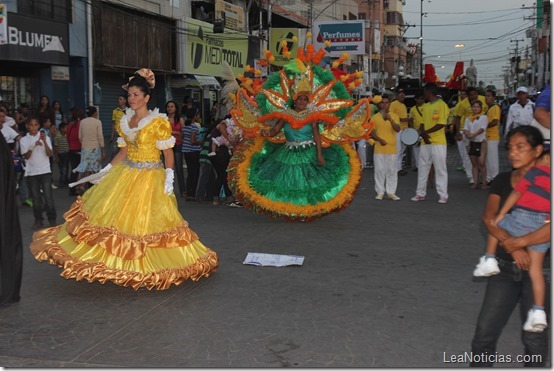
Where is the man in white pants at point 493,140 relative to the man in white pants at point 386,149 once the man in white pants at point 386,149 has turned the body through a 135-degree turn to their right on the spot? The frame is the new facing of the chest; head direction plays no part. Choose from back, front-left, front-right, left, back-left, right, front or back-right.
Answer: right

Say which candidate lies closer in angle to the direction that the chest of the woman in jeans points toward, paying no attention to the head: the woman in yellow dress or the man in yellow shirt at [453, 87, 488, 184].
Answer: the woman in yellow dress

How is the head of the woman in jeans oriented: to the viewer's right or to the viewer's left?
to the viewer's left

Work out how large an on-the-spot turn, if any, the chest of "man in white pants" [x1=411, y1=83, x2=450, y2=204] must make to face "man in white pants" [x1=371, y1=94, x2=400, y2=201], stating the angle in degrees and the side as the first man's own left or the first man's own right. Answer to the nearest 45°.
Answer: approximately 90° to the first man's own right

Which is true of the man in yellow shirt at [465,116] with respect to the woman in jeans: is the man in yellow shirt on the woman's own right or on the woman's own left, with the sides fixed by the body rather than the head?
on the woman's own right

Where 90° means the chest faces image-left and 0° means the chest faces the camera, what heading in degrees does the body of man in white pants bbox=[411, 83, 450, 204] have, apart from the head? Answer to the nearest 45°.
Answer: approximately 45°

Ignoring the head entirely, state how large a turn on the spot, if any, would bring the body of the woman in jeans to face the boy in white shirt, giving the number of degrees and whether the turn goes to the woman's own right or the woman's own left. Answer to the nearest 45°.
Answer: approximately 90° to the woman's own right

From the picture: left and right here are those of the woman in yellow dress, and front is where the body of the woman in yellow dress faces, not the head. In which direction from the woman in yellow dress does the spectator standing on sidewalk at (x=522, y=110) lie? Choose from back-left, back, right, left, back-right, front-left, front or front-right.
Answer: back

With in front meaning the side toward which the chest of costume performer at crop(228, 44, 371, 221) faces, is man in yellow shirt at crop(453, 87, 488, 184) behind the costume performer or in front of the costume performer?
behind

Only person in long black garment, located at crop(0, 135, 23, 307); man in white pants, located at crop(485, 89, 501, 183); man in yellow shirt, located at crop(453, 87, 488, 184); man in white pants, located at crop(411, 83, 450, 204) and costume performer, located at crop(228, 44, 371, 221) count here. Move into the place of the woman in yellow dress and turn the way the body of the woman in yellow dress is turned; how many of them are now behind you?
4
